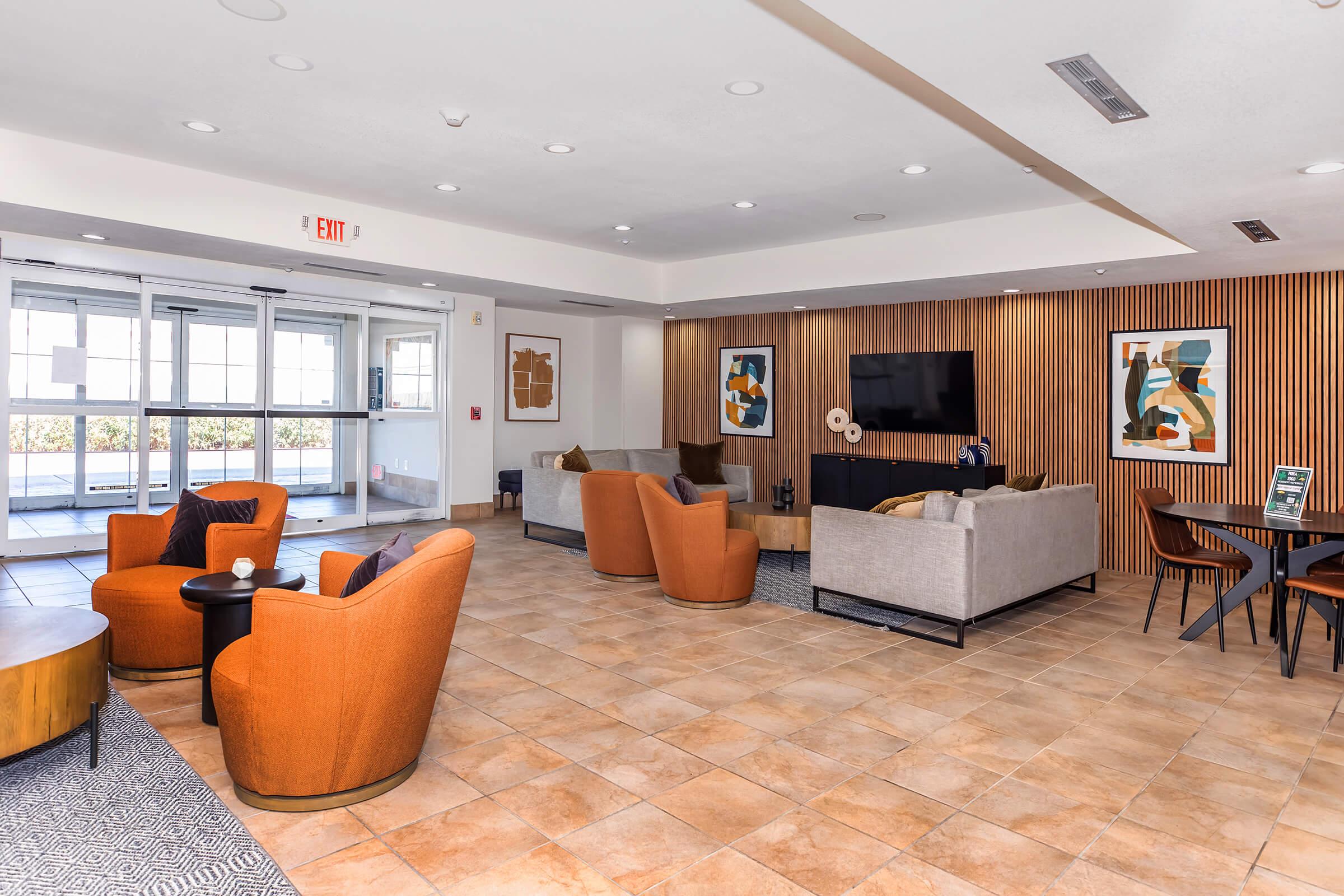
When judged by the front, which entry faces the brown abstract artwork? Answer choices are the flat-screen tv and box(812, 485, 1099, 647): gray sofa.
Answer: the gray sofa

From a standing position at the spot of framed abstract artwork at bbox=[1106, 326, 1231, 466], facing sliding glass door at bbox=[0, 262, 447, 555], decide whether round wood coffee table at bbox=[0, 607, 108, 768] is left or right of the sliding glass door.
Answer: left

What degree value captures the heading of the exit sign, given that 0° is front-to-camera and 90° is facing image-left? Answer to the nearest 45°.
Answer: approximately 315°

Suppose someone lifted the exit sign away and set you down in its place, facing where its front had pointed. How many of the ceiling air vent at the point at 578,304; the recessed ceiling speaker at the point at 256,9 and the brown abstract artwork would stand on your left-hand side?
2

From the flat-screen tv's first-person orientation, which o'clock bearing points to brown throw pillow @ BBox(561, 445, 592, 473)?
The brown throw pillow is roughly at 2 o'clock from the flat-screen tv.

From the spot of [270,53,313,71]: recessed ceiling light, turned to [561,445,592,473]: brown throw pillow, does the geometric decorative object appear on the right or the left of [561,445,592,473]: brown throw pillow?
right

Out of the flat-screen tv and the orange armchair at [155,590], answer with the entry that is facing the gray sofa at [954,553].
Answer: the flat-screen tv

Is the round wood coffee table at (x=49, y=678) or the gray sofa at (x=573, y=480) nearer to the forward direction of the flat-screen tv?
the round wood coffee table

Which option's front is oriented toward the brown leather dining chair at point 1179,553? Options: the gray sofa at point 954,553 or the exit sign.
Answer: the exit sign

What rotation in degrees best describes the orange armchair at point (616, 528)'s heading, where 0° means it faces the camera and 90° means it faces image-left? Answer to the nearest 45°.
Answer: approximately 225°

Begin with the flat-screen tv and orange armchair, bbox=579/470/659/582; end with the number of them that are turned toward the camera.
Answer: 1
